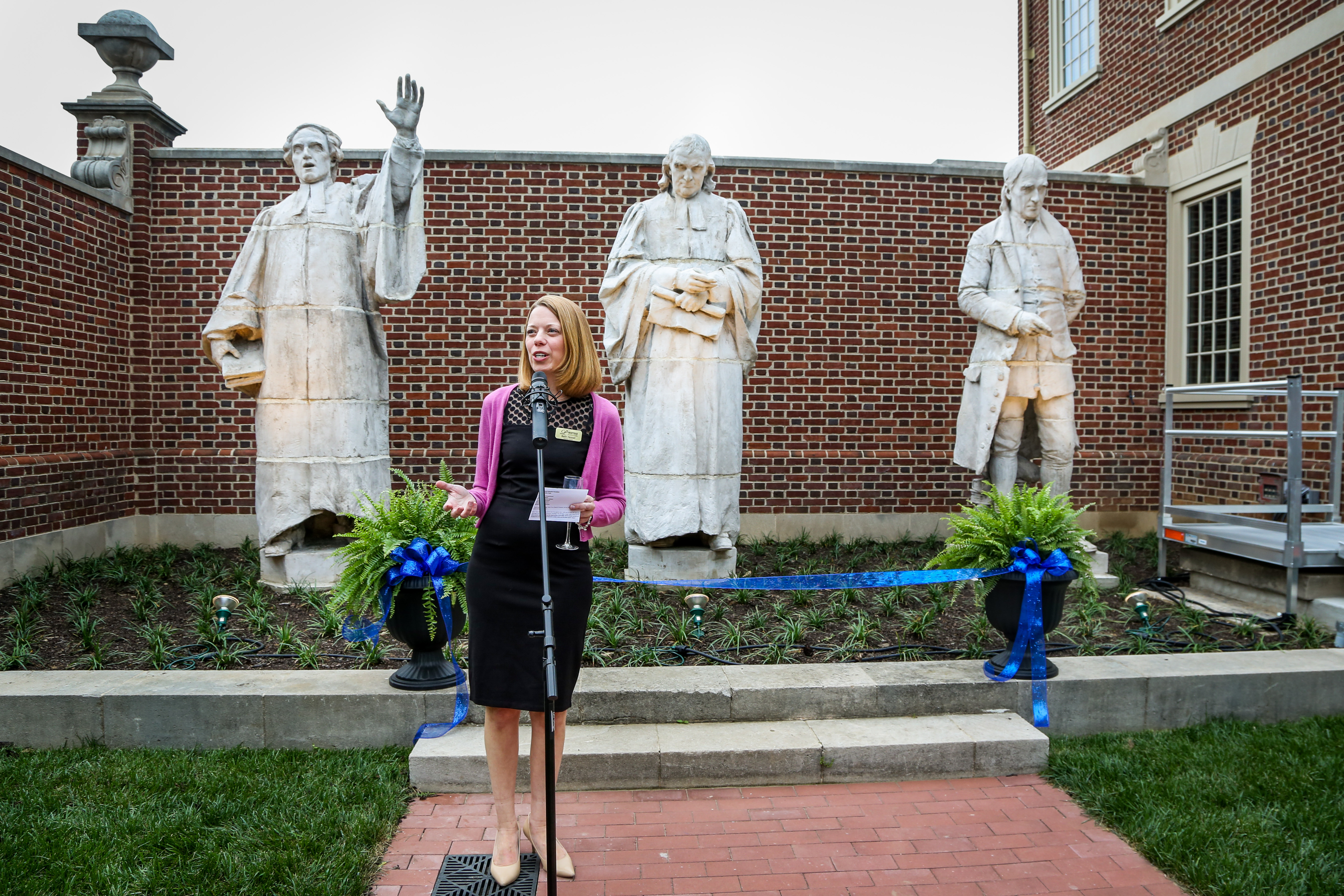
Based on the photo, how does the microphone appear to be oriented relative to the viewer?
away from the camera

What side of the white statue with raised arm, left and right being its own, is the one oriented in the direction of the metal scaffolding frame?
left

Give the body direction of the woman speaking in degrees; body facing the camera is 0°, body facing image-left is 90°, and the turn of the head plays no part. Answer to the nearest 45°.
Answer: approximately 0°

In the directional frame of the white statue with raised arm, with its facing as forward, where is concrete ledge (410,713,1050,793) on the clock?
The concrete ledge is roughly at 11 o'clock from the white statue with raised arm.

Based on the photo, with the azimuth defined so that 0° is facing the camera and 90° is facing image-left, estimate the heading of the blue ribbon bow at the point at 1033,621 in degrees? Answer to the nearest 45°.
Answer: approximately 0°

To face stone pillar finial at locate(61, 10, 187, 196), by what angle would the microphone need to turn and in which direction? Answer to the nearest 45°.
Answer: approximately 45° to its left

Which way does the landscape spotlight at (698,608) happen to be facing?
away from the camera

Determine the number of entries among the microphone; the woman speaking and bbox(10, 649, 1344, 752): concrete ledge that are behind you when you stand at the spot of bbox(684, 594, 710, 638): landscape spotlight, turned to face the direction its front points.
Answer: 3

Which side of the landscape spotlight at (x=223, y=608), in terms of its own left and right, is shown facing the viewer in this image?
back

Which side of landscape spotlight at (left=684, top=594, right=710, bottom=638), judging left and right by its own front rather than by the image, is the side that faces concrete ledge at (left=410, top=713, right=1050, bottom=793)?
back

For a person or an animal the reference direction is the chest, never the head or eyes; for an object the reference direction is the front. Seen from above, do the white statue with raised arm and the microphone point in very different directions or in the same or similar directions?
very different directions

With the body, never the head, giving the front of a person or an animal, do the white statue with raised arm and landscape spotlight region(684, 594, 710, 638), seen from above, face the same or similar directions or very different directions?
very different directions

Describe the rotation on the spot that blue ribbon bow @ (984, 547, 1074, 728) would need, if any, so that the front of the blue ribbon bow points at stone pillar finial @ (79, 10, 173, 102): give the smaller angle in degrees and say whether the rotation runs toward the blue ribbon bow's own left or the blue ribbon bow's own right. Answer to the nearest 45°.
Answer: approximately 90° to the blue ribbon bow's own right

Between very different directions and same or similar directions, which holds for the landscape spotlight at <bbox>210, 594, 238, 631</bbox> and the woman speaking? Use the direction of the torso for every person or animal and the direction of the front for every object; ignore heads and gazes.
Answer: very different directions

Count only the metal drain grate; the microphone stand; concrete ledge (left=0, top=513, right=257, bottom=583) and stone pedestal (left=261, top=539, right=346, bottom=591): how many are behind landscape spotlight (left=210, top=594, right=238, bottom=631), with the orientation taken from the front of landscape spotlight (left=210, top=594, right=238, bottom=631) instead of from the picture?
2
